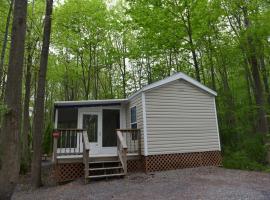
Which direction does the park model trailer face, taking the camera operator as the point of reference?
facing the viewer
